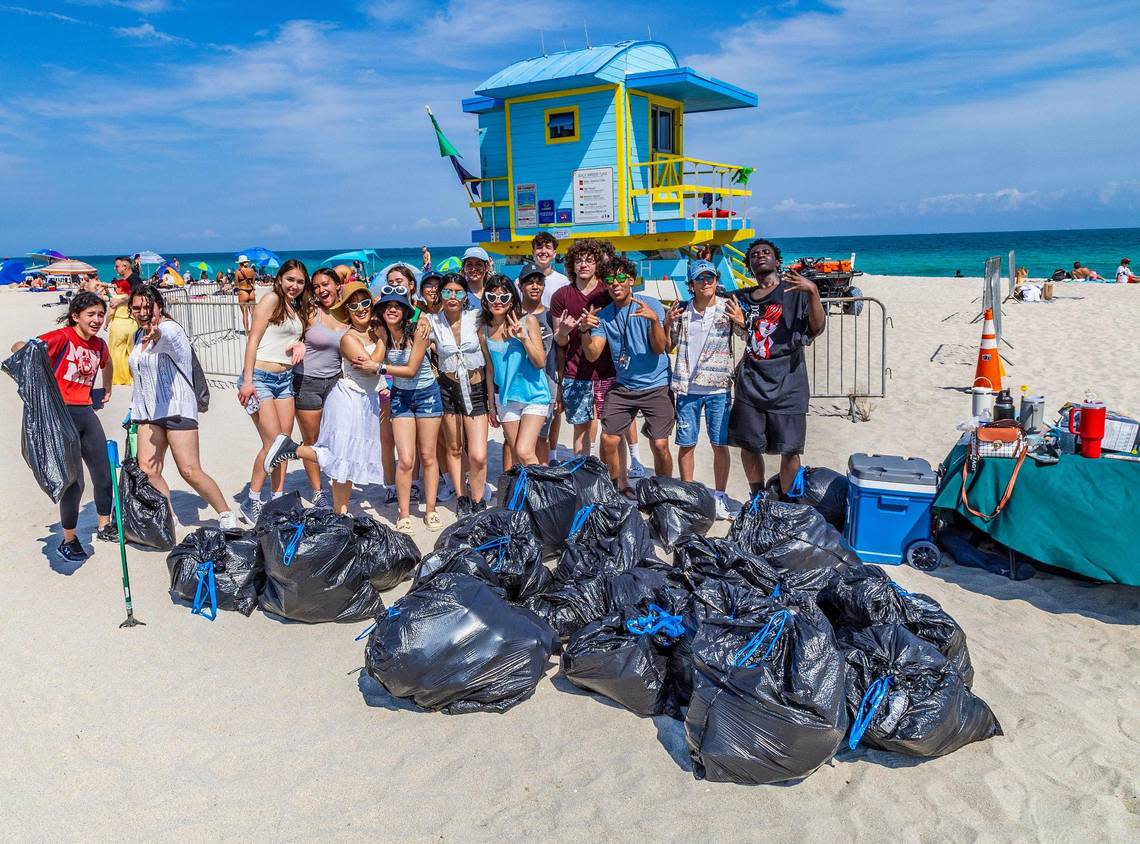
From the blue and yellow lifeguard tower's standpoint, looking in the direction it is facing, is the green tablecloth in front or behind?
in front

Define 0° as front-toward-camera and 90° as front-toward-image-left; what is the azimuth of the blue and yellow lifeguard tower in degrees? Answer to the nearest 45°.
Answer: approximately 315°

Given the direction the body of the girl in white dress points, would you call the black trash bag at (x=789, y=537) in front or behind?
in front

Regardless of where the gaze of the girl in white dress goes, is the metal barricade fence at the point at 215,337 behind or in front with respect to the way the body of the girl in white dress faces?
behind

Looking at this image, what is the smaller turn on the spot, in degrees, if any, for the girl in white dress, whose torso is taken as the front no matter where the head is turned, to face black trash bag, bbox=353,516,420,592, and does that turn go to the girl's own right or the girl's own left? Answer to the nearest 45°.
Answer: approximately 45° to the girl's own right

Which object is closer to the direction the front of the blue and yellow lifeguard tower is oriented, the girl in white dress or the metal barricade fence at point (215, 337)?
the girl in white dress

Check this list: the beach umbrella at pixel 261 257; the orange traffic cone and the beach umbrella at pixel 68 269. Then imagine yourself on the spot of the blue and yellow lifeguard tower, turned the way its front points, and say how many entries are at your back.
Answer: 2

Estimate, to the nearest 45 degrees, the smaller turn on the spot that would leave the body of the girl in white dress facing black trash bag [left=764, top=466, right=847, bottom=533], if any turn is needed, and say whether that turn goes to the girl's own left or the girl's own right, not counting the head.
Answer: approximately 45° to the girl's own left

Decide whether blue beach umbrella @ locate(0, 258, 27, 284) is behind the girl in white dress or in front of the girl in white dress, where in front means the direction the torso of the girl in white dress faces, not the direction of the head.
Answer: behind

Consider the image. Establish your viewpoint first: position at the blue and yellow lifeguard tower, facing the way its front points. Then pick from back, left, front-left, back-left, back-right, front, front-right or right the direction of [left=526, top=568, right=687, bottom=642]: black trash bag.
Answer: front-right

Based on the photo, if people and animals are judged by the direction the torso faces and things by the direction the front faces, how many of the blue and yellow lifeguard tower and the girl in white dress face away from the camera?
0
